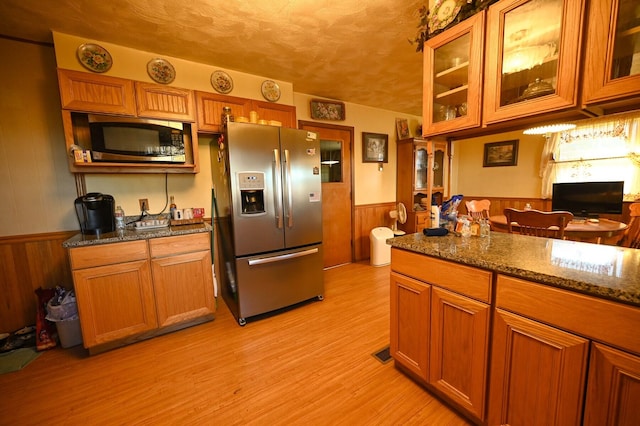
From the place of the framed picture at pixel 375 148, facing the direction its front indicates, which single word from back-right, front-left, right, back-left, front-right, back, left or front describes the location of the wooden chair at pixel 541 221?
front-left

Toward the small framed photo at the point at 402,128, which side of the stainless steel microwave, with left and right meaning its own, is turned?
left

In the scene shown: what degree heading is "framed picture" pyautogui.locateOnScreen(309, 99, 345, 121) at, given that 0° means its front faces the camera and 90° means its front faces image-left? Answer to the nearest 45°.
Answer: approximately 315°

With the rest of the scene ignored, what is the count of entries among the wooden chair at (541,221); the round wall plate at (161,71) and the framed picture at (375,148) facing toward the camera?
2

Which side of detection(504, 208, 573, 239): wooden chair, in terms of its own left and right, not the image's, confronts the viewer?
back

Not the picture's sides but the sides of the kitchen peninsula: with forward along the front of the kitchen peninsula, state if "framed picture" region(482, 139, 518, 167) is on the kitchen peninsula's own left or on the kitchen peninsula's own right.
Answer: on the kitchen peninsula's own right

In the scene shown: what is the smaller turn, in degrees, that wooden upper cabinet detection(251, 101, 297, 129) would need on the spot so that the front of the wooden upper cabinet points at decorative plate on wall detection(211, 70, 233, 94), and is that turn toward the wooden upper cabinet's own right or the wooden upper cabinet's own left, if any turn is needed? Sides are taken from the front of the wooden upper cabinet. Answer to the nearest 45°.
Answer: approximately 135° to the wooden upper cabinet's own right

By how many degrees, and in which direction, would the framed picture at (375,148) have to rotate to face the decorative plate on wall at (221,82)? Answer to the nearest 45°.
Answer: approximately 45° to its right

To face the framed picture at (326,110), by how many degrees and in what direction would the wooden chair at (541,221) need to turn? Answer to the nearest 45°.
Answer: approximately 90° to its left

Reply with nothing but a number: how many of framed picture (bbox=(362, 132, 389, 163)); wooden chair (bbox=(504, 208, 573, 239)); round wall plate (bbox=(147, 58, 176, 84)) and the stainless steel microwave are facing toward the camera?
3

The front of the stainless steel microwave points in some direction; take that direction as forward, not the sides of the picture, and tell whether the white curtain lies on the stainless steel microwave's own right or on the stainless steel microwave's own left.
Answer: on the stainless steel microwave's own left
